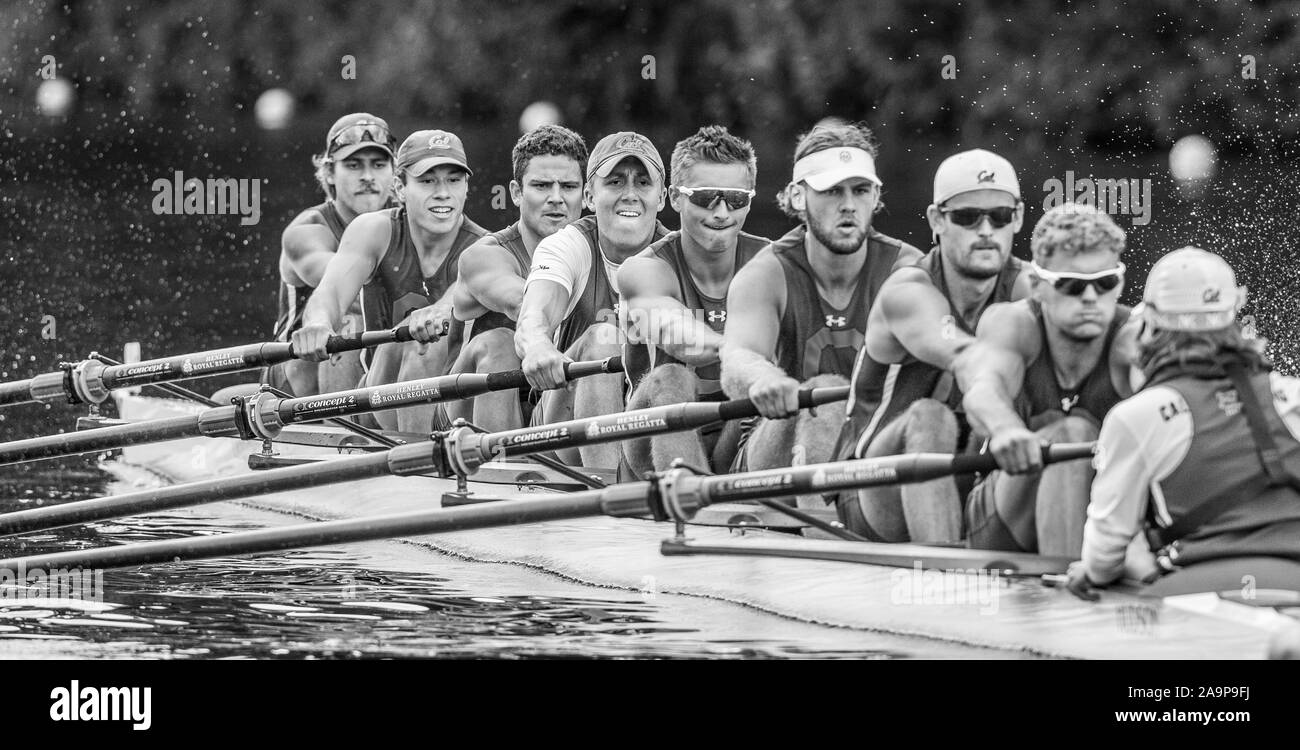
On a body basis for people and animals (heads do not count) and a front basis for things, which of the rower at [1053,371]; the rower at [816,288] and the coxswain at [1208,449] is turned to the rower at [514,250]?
the coxswain at [1208,449]

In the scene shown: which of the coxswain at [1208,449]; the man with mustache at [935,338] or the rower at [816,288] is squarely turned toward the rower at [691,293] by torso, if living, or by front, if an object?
the coxswain at [1208,449]

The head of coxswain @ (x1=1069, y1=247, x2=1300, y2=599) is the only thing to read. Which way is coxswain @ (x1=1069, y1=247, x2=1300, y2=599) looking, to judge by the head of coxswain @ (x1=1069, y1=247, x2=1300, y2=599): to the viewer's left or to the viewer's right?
to the viewer's left

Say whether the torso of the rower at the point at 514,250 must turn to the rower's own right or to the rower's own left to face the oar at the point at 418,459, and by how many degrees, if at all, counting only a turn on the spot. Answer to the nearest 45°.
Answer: approximately 45° to the rower's own right

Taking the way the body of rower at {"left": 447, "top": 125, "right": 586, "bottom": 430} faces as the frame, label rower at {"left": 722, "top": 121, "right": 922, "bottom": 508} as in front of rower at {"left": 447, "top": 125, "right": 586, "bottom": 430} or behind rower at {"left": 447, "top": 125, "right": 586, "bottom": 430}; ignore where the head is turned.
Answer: in front

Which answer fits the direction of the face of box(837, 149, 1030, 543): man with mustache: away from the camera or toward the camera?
toward the camera

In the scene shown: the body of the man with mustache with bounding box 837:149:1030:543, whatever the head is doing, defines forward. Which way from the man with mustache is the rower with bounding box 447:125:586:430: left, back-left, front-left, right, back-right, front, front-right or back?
back

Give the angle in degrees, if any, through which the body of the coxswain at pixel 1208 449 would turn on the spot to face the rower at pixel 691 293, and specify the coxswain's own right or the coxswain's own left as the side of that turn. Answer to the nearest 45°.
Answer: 0° — they already face them

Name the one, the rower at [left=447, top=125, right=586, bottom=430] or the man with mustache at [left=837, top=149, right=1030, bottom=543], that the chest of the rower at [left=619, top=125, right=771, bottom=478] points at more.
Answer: the man with mustache

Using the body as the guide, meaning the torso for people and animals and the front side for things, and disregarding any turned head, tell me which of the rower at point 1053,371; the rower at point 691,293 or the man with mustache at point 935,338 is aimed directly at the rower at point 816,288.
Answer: the rower at point 691,293

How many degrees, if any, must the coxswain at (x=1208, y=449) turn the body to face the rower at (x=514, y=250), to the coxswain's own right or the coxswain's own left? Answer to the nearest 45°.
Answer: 0° — they already face them

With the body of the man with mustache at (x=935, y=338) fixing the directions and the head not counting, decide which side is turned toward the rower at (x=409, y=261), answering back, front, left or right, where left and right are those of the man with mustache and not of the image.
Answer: back

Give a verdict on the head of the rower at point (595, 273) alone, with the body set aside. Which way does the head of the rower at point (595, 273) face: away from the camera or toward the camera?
toward the camera

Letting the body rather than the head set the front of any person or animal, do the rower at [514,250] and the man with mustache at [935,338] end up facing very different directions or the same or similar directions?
same or similar directions

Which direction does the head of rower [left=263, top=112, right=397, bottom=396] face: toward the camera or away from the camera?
toward the camera

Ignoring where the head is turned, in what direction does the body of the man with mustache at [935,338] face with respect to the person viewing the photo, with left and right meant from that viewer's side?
facing the viewer and to the right of the viewer
